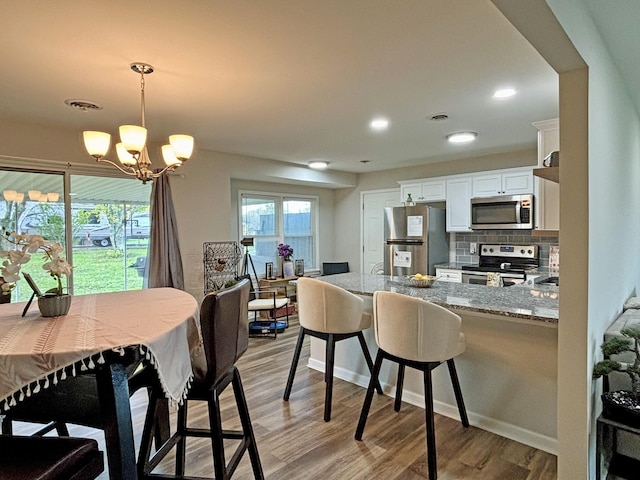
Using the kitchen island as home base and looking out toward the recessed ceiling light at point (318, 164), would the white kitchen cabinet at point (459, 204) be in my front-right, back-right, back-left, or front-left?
front-right

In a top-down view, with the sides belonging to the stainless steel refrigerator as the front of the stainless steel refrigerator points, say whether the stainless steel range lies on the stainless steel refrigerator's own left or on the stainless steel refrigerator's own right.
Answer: on the stainless steel refrigerator's own left

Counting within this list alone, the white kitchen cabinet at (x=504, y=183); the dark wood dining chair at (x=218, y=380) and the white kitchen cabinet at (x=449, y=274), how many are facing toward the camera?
2

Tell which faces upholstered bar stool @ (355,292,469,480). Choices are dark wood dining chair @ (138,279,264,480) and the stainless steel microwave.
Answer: the stainless steel microwave

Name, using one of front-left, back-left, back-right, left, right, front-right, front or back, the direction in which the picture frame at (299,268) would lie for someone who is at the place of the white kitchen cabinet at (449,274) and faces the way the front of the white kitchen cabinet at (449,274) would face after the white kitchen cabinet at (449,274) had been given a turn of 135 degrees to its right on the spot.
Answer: front-left

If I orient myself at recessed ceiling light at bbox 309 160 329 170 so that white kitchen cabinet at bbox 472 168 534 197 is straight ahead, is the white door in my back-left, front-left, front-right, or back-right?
front-left

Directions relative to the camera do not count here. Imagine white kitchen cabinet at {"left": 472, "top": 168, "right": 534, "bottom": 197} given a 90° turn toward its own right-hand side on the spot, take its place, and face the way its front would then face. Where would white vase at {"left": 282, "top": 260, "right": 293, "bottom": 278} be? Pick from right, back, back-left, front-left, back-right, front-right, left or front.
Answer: front

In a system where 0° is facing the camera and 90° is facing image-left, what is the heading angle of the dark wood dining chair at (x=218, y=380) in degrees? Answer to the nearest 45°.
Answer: approximately 135°

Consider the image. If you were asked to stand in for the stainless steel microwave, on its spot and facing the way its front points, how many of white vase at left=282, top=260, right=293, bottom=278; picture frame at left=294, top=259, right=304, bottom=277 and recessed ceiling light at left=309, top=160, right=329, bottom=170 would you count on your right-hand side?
3

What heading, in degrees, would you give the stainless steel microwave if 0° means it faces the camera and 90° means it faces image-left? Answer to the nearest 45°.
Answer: approximately 0°

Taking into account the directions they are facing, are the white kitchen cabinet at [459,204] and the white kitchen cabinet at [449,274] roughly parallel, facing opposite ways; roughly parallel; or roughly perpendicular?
roughly parallel

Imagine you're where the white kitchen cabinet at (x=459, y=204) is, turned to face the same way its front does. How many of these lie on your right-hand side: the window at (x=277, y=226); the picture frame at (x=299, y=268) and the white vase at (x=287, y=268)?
3

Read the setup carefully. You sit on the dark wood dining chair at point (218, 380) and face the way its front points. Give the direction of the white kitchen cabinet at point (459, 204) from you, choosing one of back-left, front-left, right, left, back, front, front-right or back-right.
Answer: right

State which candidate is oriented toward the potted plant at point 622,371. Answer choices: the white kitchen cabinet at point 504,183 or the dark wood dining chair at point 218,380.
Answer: the white kitchen cabinet

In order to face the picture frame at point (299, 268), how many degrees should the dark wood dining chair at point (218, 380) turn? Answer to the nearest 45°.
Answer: approximately 45° to its right

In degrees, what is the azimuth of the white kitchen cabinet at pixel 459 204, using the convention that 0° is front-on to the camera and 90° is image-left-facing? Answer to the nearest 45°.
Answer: approximately 0°

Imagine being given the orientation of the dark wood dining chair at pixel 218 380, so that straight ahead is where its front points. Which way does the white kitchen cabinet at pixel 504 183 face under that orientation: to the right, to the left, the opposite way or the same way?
to the left
